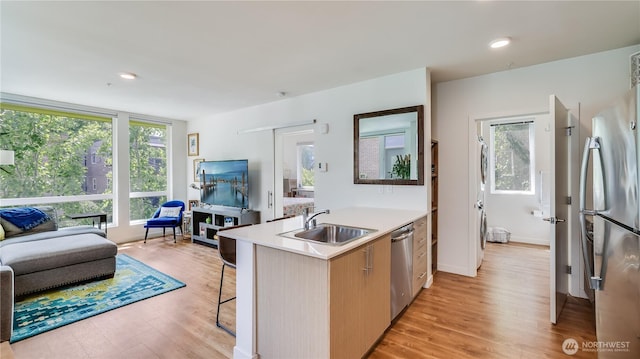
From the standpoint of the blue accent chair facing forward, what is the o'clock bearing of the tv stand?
The tv stand is roughly at 9 o'clock from the blue accent chair.

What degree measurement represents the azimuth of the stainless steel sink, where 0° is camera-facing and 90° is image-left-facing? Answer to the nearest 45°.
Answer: approximately 315°

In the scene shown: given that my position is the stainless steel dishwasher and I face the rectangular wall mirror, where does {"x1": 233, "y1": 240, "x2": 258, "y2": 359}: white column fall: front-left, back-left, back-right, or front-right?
back-left

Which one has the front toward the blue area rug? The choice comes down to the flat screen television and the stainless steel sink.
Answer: the flat screen television

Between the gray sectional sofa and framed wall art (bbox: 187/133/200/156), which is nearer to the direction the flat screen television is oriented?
the gray sectional sofa

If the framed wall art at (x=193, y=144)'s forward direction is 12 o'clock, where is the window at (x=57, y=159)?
The window is roughly at 1 o'clock from the framed wall art.

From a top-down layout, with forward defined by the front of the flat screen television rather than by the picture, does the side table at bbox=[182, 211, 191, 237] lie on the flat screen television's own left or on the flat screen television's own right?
on the flat screen television's own right

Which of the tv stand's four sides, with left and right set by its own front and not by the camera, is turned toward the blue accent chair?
right

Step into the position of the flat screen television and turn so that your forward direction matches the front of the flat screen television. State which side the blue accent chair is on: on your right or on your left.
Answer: on your right

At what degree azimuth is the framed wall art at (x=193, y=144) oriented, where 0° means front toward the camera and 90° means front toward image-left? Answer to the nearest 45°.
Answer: approximately 45°
